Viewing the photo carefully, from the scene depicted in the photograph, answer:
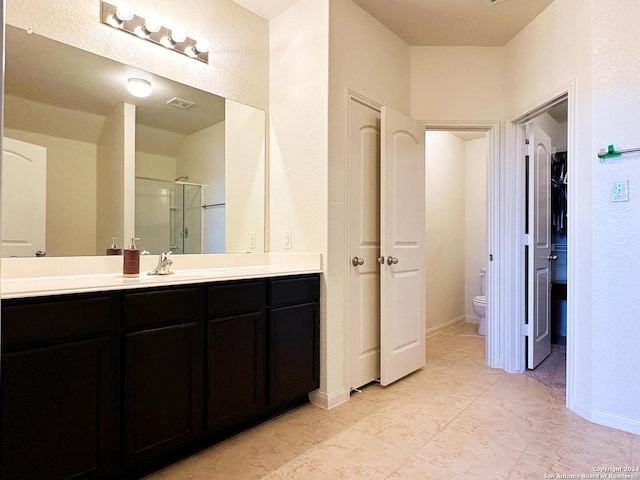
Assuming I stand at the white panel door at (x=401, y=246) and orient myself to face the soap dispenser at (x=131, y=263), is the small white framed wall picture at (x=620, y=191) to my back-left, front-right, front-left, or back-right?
back-left

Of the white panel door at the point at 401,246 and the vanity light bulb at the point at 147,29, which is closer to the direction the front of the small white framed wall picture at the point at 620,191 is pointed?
the vanity light bulb

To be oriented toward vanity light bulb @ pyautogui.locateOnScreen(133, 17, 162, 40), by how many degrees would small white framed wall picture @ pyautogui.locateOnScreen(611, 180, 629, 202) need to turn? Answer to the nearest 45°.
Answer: approximately 45° to its right

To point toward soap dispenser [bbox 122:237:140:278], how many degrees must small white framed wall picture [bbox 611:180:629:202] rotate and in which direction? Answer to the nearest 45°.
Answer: approximately 45° to its right

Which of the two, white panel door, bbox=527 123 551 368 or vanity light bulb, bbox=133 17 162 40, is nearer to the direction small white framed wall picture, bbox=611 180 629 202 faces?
the vanity light bulb

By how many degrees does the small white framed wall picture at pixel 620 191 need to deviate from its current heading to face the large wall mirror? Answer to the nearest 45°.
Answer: approximately 45° to its right

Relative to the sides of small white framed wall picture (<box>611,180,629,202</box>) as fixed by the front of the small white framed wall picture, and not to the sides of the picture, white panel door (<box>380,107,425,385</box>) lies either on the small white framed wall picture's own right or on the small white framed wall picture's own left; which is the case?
on the small white framed wall picture's own right

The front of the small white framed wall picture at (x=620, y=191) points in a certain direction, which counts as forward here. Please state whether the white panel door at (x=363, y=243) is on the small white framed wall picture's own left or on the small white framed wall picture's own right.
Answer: on the small white framed wall picture's own right

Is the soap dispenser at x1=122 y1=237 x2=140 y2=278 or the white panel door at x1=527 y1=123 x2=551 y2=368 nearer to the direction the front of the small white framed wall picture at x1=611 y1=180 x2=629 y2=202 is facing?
the soap dispenser
